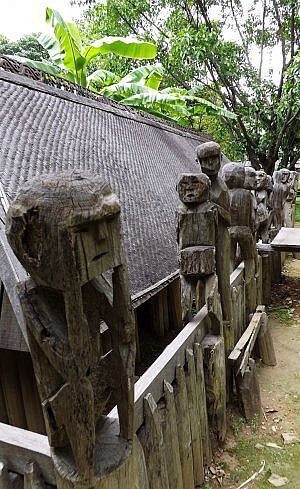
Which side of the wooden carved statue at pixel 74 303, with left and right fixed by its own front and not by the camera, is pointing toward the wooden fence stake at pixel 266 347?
left

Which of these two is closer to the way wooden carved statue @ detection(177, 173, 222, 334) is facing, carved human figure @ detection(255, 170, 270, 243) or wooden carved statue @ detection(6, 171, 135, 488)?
the wooden carved statue

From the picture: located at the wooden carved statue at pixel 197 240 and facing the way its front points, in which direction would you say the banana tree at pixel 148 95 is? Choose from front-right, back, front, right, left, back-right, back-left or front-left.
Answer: back

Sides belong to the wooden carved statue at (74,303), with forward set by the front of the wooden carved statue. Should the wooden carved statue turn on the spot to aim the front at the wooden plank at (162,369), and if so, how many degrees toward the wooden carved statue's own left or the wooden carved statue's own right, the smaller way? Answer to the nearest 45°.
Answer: approximately 90° to the wooden carved statue's own left

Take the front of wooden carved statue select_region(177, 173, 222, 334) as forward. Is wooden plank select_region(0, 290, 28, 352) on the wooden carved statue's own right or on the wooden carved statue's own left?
on the wooden carved statue's own right

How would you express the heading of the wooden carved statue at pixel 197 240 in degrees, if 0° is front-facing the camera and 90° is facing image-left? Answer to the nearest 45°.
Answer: approximately 0°

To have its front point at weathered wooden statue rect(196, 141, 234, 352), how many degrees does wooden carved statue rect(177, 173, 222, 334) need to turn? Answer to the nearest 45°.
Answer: approximately 135° to its left

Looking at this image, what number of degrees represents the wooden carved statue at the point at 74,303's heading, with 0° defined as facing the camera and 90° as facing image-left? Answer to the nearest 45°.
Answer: approximately 315°

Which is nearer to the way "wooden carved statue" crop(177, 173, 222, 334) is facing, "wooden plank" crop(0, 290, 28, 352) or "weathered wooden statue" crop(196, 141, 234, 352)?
the wooden plank

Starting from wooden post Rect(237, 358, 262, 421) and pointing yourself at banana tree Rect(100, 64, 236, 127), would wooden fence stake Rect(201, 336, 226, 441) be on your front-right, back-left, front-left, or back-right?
back-left
